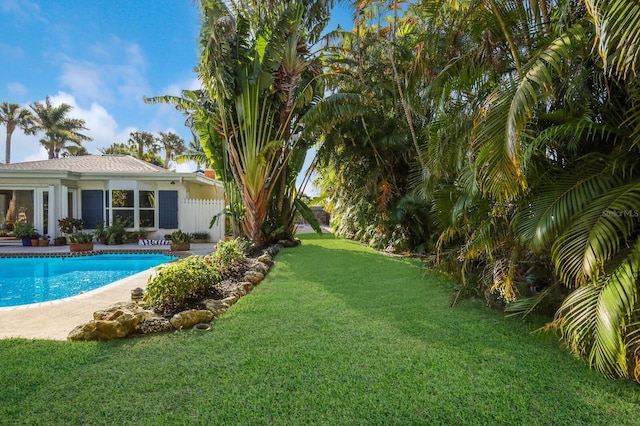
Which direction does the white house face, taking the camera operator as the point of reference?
facing the viewer

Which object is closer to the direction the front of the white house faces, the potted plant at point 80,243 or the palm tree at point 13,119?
the potted plant

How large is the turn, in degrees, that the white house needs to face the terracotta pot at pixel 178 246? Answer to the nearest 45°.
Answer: approximately 45° to its left

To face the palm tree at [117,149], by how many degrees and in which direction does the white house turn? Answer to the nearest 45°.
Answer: approximately 180°

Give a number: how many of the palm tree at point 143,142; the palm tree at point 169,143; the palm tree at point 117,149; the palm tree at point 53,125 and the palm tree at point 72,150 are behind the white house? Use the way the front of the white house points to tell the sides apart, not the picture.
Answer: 5

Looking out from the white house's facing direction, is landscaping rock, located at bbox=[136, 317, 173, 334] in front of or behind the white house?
in front

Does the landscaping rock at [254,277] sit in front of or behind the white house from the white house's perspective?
in front

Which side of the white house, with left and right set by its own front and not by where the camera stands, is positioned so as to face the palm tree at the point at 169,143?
back

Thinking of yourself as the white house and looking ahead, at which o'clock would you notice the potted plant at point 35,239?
The potted plant is roughly at 3 o'clock from the white house.

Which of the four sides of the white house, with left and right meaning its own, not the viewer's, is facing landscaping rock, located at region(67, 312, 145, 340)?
front

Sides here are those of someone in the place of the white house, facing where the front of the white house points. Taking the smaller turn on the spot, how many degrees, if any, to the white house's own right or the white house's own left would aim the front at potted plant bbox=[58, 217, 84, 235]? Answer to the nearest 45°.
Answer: approximately 90° to the white house's own right

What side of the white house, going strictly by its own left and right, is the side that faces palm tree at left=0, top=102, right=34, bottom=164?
back

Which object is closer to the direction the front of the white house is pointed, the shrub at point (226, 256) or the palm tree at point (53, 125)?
the shrub

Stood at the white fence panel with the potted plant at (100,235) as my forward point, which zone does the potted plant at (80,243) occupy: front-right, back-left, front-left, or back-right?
front-left

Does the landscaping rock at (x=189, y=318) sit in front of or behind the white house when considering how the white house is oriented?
in front

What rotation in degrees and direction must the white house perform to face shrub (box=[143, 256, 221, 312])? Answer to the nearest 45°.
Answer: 0° — it already faces it

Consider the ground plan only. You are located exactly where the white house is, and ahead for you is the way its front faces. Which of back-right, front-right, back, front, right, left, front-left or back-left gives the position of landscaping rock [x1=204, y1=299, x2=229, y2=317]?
front

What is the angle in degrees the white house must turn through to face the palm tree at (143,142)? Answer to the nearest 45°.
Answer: approximately 180°

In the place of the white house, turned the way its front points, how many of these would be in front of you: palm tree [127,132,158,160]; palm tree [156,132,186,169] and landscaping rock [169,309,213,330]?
1
